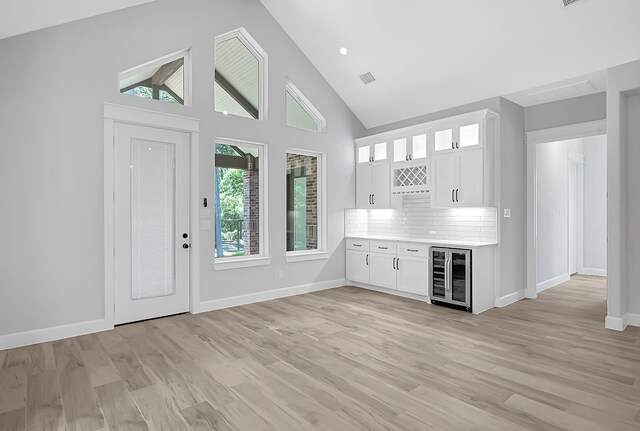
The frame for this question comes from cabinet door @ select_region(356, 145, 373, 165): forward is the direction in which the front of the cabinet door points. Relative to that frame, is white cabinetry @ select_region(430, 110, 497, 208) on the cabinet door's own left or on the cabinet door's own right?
on the cabinet door's own left

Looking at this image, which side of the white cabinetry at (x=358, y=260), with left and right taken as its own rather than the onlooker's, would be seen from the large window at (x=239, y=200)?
front

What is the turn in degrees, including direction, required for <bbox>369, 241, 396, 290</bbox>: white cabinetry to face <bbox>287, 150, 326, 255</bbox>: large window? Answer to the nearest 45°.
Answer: approximately 45° to its right

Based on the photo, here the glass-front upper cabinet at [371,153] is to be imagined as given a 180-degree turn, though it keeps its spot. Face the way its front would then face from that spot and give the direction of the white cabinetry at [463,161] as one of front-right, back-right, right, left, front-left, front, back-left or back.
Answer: right

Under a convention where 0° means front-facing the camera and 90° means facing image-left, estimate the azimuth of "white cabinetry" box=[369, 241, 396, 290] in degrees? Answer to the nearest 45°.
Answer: approximately 45°

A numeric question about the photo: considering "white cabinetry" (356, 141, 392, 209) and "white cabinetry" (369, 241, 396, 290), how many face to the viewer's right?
0

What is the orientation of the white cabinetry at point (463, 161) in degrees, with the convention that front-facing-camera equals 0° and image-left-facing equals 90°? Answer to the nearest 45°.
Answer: approximately 45°

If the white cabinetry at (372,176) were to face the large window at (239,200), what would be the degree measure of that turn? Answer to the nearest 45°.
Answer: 0° — it already faces it
